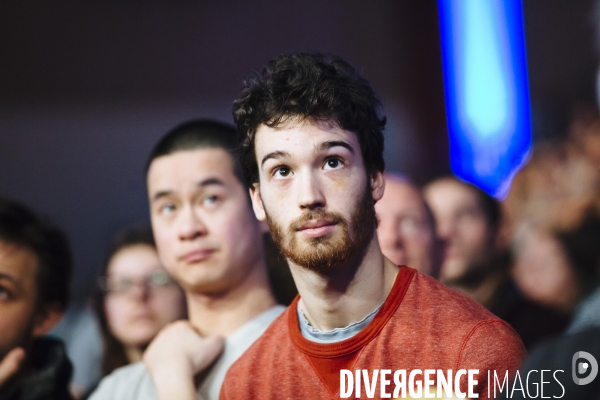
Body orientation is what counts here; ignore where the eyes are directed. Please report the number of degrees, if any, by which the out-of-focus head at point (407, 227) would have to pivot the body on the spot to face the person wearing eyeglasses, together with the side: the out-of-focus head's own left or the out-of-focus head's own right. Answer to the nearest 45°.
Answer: approximately 45° to the out-of-focus head's own right

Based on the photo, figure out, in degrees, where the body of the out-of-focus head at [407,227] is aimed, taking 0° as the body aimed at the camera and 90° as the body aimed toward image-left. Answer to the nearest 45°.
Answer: approximately 45°
